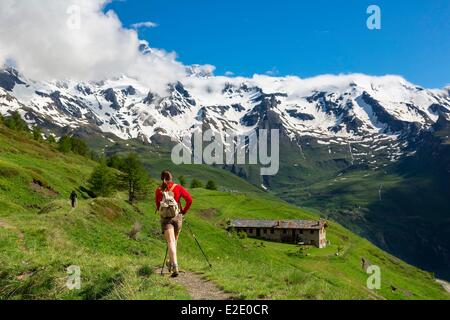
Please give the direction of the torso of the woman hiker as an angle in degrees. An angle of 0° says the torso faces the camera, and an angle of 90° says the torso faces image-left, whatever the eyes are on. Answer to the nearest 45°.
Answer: approximately 180°
